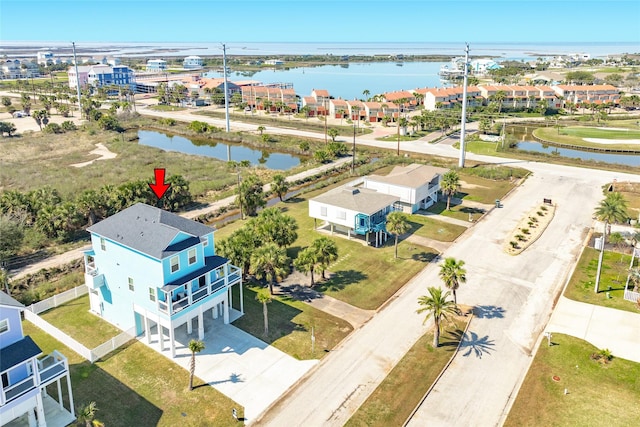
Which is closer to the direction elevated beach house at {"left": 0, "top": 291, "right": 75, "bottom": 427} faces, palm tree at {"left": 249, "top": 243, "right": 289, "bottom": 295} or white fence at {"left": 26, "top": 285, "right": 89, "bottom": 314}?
the palm tree

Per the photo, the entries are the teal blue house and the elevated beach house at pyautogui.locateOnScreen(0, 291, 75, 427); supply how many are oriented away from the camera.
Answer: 0

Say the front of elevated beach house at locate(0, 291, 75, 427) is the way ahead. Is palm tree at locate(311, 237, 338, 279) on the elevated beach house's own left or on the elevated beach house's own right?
on the elevated beach house's own left

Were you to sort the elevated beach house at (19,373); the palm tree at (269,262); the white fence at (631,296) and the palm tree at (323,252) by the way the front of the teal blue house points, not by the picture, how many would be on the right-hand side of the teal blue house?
1

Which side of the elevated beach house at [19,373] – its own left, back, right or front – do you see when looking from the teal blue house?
left

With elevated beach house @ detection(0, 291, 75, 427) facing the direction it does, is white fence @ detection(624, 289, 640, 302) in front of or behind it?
in front

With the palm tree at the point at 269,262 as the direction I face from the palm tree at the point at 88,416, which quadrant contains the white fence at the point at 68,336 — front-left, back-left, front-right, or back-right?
front-left

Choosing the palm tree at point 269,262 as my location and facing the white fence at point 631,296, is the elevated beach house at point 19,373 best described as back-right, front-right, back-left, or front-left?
back-right

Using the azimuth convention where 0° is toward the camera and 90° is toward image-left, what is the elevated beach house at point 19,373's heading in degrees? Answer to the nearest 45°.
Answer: approximately 315°

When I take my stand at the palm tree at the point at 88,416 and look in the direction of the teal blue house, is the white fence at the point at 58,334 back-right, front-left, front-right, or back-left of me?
front-left

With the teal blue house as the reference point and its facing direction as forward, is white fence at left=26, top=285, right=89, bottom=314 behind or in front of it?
behind

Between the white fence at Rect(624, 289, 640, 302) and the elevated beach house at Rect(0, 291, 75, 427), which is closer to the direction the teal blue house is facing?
the white fence

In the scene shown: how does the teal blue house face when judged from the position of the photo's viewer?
facing the viewer and to the right of the viewer

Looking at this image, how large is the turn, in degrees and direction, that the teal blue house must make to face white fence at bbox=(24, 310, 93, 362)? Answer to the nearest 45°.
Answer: approximately 135° to its right

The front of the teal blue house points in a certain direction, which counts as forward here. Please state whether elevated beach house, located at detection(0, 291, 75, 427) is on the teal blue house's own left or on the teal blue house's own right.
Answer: on the teal blue house's own right
